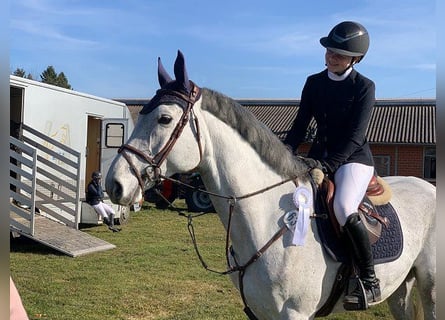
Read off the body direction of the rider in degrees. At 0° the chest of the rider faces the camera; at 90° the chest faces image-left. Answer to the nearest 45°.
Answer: approximately 45°

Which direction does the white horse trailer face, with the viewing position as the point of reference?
facing away from the viewer and to the right of the viewer

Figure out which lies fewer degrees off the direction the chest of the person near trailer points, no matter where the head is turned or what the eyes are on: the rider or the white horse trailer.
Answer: the rider

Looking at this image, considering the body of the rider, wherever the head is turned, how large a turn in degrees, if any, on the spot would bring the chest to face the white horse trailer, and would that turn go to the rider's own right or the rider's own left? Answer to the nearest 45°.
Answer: approximately 90° to the rider's own right

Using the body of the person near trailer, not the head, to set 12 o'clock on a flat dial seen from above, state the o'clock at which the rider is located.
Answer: The rider is roughly at 1 o'clock from the person near trailer.
